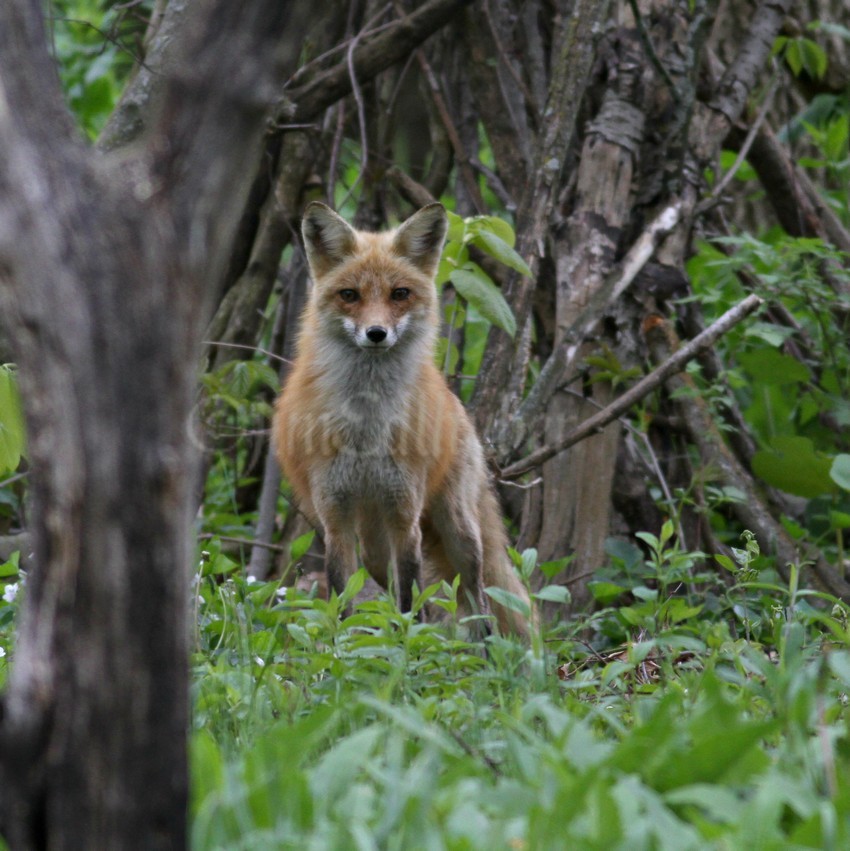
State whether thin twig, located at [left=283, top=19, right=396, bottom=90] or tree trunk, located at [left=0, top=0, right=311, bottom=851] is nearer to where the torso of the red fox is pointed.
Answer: the tree trunk

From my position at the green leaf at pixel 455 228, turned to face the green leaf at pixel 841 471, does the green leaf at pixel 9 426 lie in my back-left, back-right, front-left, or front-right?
back-right

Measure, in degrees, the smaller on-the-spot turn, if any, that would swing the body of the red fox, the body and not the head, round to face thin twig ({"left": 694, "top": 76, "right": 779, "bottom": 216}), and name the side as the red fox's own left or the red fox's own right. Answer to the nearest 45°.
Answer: approximately 135° to the red fox's own left

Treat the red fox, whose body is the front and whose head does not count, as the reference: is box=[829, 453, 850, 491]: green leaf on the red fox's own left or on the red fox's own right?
on the red fox's own left

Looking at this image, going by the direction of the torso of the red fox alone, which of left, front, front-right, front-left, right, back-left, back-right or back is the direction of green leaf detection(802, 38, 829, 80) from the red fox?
back-left

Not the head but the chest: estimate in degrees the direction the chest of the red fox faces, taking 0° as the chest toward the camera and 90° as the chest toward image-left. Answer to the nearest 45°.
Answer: approximately 0°

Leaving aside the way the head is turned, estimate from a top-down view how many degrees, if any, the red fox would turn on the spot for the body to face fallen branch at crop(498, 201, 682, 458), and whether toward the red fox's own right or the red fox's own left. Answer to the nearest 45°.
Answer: approximately 135° to the red fox's own left
